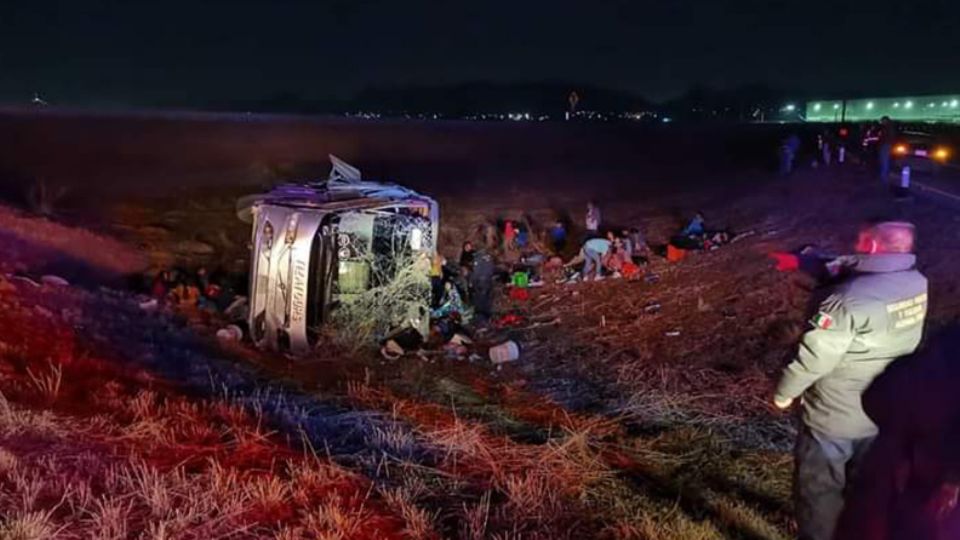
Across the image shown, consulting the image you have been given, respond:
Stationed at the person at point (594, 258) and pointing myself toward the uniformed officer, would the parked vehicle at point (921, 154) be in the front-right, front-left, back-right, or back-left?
back-left

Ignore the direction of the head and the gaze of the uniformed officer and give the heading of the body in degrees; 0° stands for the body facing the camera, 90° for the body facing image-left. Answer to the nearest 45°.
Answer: approximately 135°

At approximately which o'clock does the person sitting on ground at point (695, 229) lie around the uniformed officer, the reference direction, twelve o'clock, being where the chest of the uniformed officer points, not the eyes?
The person sitting on ground is roughly at 1 o'clock from the uniformed officer.

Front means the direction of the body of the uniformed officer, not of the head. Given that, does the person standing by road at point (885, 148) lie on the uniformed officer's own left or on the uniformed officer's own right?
on the uniformed officer's own right

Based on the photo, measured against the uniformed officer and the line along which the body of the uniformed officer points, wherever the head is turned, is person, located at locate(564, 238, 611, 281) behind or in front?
in front

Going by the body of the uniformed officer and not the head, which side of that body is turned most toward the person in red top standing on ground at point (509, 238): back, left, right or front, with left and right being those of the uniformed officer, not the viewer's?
front

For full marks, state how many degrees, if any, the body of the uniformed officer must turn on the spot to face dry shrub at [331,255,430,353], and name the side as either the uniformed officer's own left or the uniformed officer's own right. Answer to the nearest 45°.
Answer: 0° — they already face it

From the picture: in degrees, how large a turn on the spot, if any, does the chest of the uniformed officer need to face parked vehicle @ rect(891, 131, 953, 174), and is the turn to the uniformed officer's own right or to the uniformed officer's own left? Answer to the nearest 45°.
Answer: approximately 45° to the uniformed officer's own right

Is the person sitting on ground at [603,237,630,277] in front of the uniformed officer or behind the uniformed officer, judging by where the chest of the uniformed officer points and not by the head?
in front

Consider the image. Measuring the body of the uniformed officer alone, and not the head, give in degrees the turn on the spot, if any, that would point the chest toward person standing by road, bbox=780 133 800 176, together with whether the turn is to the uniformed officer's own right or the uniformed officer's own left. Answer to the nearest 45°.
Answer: approximately 45° to the uniformed officer's own right

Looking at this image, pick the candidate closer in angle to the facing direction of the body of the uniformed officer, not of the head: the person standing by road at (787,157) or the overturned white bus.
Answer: the overturned white bus

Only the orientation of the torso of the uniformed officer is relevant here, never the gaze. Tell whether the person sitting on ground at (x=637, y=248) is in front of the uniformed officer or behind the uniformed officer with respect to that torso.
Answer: in front
